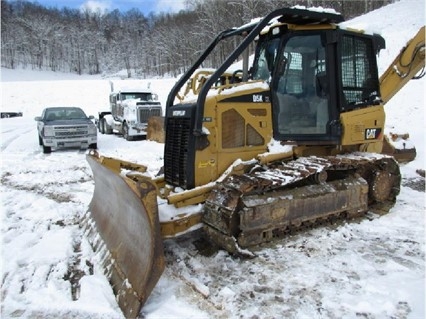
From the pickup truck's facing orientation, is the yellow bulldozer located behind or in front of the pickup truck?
in front

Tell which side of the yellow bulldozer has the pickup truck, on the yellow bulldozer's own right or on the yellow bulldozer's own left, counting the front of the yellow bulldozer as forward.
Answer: on the yellow bulldozer's own right

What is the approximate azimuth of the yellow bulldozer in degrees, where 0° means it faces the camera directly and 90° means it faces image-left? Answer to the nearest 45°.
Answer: approximately 45°

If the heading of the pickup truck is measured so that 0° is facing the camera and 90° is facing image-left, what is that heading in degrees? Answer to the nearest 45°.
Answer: approximately 0°

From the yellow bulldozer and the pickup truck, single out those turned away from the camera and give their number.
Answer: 0
